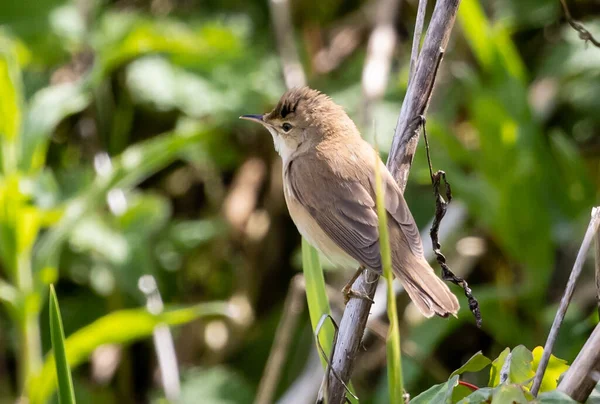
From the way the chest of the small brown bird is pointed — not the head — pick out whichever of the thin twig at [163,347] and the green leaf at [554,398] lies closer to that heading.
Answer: the thin twig

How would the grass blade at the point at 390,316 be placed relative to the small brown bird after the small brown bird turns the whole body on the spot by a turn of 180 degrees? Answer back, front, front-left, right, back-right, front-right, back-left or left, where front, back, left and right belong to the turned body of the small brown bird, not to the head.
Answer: front-right

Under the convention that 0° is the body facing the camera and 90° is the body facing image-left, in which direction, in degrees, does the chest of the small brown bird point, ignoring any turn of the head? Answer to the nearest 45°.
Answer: approximately 135°

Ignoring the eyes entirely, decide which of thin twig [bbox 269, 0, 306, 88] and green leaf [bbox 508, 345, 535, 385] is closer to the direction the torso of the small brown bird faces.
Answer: the thin twig

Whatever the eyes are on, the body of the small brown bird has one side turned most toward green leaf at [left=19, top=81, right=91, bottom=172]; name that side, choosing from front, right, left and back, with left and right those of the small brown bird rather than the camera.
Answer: front

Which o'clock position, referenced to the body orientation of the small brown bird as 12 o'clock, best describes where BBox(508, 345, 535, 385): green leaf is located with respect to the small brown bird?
The green leaf is roughly at 7 o'clock from the small brown bird.

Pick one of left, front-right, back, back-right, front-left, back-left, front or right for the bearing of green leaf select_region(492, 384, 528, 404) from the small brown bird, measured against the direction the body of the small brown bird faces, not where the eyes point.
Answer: back-left

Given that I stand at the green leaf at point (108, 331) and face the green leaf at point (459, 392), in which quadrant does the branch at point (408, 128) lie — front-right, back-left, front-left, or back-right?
front-left

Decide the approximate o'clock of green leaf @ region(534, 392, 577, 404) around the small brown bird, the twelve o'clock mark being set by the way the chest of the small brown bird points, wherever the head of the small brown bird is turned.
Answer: The green leaf is roughly at 7 o'clock from the small brown bird.

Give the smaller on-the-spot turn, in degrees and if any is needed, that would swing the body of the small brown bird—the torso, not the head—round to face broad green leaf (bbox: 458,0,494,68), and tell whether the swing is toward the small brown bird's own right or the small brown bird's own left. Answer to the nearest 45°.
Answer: approximately 90° to the small brown bird's own right
